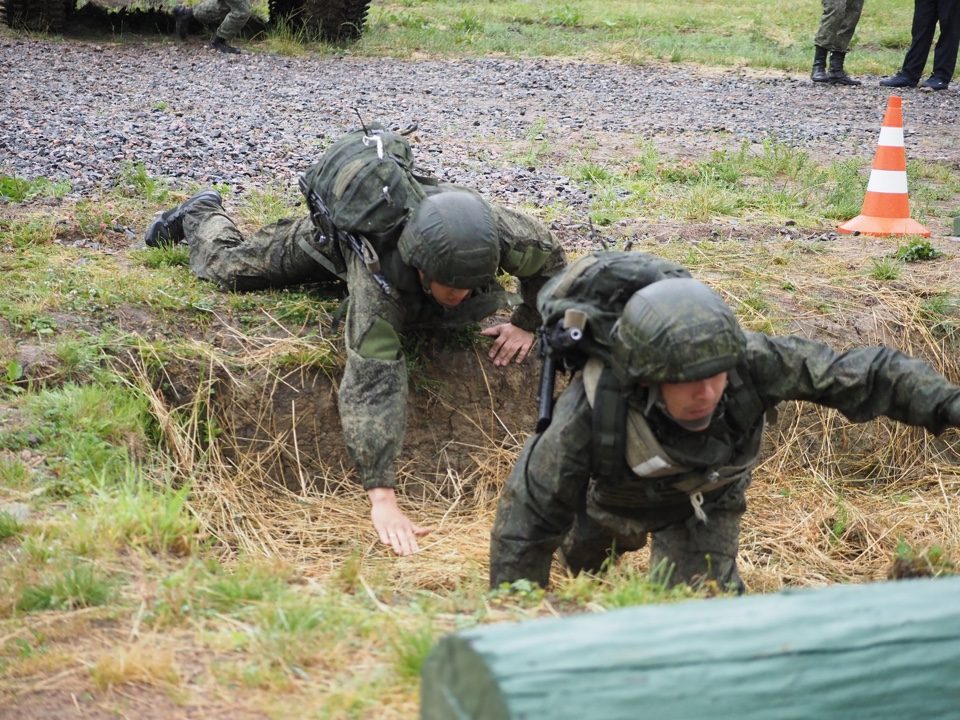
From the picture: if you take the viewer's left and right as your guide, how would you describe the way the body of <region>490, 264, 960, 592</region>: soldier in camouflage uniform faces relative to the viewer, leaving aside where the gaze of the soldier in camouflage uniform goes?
facing the viewer and to the right of the viewer

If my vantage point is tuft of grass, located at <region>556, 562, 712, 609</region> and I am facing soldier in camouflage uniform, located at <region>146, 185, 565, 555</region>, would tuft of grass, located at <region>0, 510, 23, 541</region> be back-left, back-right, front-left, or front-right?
front-left

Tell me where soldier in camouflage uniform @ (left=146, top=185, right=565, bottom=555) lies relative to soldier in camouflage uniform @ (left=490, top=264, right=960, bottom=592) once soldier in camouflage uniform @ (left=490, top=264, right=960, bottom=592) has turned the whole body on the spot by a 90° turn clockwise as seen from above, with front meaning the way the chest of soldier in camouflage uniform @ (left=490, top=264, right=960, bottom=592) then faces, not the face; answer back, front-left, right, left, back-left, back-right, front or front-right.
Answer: right

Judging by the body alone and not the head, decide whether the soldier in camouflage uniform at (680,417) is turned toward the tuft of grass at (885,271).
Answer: no

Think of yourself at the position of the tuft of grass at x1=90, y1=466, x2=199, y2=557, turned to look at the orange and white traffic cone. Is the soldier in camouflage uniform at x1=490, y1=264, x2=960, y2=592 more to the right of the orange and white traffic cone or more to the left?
right

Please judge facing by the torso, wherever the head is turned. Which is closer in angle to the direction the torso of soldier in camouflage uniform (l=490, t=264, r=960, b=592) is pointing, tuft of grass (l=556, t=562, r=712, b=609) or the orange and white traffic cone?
the tuft of grass

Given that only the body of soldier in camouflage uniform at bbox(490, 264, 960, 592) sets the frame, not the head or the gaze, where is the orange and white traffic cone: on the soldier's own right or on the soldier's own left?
on the soldier's own left

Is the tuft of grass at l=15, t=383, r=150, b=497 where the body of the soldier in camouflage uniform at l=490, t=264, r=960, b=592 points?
no

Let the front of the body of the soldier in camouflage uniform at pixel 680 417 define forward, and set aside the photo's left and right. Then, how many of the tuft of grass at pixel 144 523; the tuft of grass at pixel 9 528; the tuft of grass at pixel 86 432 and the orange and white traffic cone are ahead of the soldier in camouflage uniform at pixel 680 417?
0

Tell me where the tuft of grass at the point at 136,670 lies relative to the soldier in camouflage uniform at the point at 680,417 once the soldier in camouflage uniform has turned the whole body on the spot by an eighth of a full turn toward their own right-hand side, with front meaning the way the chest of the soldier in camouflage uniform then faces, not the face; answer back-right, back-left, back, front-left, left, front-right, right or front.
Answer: front-right

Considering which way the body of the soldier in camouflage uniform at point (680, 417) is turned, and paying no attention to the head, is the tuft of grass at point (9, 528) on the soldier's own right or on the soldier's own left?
on the soldier's own right

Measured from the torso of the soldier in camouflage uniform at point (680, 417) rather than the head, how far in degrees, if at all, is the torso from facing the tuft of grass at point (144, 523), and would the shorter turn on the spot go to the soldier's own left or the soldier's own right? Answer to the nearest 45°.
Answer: approximately 135° to the soldier's own right
